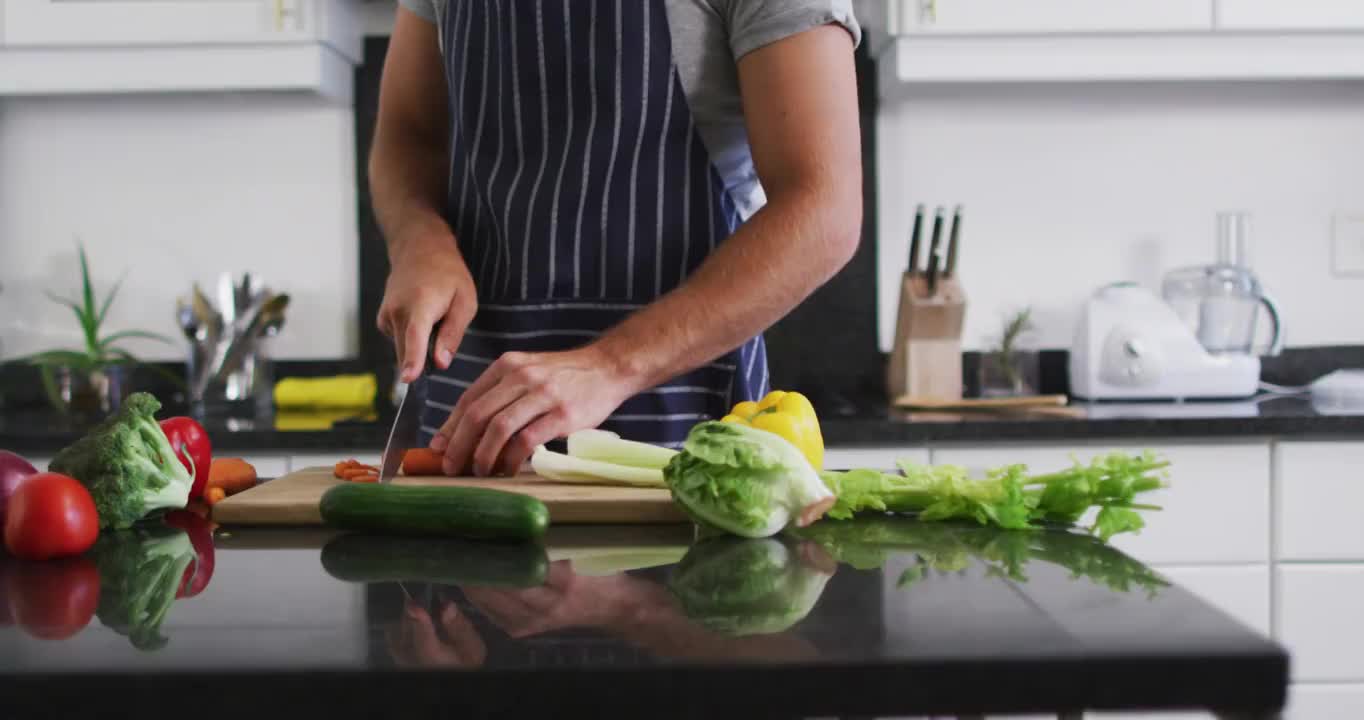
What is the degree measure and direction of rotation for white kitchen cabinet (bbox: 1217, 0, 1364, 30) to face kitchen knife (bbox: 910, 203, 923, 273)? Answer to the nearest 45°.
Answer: approximately 90° to its right

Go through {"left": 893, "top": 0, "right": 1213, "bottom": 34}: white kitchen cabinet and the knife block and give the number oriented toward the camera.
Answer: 2

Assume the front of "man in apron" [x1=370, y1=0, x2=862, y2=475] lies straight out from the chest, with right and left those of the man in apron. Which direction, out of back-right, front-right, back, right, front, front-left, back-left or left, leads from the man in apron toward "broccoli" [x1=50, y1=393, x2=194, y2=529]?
front

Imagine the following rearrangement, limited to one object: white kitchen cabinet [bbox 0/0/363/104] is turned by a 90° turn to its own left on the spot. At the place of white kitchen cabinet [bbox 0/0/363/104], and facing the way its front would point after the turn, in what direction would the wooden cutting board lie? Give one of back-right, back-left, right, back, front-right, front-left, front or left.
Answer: right

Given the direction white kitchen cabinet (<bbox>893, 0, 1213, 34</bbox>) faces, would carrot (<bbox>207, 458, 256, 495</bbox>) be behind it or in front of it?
in front

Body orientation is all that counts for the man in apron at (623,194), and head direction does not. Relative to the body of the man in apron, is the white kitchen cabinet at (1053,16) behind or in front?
behind

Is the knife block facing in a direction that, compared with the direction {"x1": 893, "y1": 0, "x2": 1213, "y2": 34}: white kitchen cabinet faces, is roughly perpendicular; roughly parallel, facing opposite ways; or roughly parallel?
roughly parallel

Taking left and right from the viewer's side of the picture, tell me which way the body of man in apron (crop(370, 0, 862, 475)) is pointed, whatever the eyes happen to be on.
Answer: facing the viewer and to the left of the viewer

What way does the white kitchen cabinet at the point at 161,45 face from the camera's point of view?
toward the camera

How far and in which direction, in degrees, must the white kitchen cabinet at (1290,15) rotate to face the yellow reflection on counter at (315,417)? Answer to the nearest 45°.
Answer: approximately 45° to its right

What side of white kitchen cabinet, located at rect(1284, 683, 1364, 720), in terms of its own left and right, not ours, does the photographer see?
front

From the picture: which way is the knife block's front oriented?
toward the camera

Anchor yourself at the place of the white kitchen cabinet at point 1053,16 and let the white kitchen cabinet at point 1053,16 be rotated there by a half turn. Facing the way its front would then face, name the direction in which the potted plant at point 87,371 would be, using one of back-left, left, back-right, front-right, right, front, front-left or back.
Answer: left

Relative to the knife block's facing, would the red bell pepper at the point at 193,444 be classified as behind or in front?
in front
